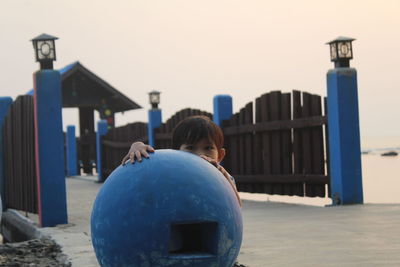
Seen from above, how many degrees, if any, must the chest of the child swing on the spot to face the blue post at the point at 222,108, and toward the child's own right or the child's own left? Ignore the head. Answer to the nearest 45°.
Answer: approximately 180°

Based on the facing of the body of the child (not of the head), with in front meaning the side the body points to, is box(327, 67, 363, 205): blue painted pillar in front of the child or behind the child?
behind

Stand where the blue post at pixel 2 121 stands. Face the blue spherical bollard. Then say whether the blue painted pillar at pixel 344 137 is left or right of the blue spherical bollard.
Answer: left

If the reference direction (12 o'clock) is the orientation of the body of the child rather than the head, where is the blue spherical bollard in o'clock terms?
The blue spherical bollard is roughly at 1 o'clock from the child.

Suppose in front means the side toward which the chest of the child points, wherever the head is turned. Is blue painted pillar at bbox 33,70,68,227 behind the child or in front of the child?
behind

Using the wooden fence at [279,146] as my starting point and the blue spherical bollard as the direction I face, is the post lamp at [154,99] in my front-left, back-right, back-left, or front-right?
back-right

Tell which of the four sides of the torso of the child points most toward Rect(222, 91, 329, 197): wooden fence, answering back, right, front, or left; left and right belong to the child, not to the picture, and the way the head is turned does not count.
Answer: back

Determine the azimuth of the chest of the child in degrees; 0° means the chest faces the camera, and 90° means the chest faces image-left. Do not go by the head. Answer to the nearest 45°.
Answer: approximately 0°
